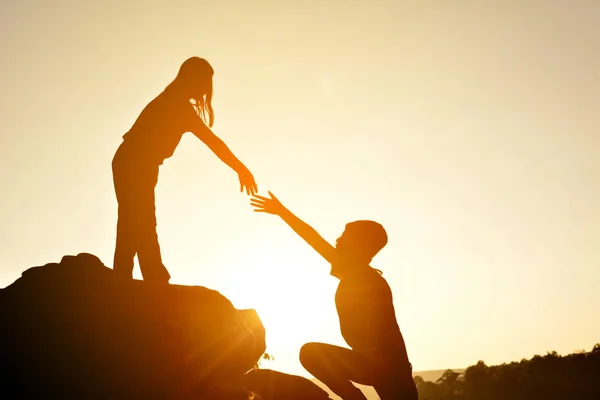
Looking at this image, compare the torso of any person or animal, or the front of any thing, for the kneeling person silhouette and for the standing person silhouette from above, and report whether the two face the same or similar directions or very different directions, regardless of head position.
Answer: very different directions

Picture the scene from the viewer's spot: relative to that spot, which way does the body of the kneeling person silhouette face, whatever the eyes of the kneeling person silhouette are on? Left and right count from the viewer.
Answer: facing to the left of the viewer

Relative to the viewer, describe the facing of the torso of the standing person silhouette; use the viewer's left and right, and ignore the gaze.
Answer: facing to the right of the viewer

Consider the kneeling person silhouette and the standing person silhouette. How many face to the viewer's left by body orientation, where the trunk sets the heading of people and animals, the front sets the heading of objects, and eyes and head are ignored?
1

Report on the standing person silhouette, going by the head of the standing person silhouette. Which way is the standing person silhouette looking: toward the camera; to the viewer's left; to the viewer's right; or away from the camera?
to the viewer's right

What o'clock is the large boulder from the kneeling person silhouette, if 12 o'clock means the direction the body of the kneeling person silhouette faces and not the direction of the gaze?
The large boulder is roughly at 12 o'clock from the kneeling person silhouette.
